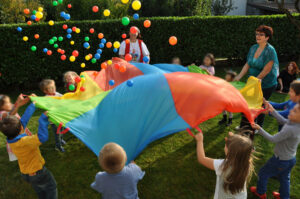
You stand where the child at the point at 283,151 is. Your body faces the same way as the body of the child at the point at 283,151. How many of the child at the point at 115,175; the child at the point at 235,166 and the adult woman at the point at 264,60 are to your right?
1

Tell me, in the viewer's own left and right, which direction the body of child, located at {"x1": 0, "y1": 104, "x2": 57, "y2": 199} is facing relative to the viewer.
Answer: facing away from the viewer and to the right of the viewer

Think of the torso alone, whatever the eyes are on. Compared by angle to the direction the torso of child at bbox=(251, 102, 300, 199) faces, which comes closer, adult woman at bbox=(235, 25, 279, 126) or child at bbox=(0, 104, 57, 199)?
the child

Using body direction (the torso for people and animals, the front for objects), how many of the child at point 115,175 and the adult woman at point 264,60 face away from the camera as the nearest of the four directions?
1

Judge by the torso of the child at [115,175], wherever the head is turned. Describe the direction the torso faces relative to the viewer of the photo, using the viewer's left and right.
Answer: facing away from the viewer

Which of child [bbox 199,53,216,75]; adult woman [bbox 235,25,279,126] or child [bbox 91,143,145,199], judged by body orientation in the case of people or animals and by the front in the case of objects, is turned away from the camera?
child [bbox 91,143,145,199]

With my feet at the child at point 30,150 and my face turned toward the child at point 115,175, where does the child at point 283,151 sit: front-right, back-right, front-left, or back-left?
front-left

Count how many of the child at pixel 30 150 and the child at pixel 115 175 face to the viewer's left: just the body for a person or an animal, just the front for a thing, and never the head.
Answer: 0

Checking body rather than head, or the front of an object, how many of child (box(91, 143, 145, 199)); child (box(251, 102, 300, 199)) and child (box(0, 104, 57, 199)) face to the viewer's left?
1

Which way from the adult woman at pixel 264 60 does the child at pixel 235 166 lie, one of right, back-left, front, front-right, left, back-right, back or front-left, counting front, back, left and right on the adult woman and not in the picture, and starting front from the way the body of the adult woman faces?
front-left

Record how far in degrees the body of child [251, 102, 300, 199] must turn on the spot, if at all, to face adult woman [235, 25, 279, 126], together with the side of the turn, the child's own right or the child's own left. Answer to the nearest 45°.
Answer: approximately 90° to the child's own right

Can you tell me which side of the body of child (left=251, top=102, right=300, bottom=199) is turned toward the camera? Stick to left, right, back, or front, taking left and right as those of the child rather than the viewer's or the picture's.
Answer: left

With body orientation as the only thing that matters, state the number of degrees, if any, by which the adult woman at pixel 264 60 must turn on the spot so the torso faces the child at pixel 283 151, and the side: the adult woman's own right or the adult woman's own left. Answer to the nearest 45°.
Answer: approximately 45° to the adult woman's own left

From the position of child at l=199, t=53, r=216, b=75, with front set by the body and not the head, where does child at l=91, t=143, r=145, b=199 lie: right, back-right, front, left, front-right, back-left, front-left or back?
front-left

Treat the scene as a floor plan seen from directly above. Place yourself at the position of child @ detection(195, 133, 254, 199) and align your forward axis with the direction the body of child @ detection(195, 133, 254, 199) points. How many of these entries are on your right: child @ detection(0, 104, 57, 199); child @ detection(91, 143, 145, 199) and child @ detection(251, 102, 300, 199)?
1

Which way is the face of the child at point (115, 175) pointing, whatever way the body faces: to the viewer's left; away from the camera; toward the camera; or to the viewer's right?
away from the camera

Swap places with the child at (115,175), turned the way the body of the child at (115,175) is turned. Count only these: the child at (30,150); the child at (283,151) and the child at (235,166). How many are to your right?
2

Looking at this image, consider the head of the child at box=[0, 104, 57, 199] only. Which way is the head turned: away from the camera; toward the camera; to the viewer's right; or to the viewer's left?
away from the camera
